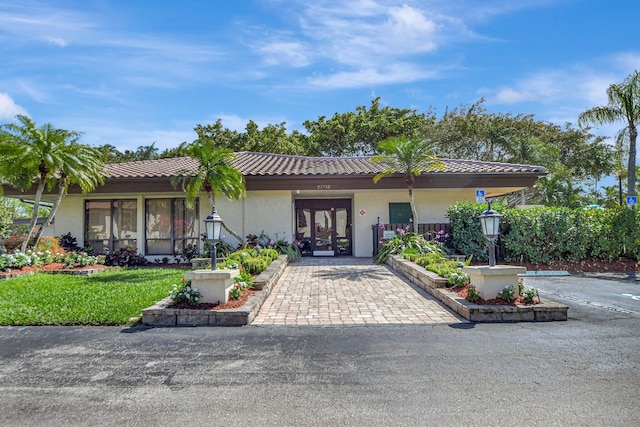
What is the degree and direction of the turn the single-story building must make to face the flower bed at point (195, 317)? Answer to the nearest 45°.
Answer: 0° — it already faces it

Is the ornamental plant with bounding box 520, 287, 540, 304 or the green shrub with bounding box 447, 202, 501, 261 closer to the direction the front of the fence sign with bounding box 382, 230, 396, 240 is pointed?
the ornamental plant

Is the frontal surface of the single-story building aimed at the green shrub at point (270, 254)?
yes

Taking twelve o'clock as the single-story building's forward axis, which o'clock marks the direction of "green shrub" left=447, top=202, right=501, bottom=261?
The green shrub is roughly at 10 o'clock from the single-story building.

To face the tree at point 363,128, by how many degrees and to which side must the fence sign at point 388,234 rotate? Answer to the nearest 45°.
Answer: approximately 180°

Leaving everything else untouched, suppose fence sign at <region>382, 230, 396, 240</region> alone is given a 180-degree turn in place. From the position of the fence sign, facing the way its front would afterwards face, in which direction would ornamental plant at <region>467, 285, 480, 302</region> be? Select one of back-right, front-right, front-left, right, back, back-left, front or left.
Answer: back

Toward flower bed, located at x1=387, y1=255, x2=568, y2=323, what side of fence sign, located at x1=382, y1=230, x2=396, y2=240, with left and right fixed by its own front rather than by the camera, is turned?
front

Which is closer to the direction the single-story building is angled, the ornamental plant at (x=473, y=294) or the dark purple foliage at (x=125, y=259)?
the ornamental plant

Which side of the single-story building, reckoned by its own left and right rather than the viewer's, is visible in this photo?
front

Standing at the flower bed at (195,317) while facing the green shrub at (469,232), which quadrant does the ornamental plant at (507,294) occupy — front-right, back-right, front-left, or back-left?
front-right
